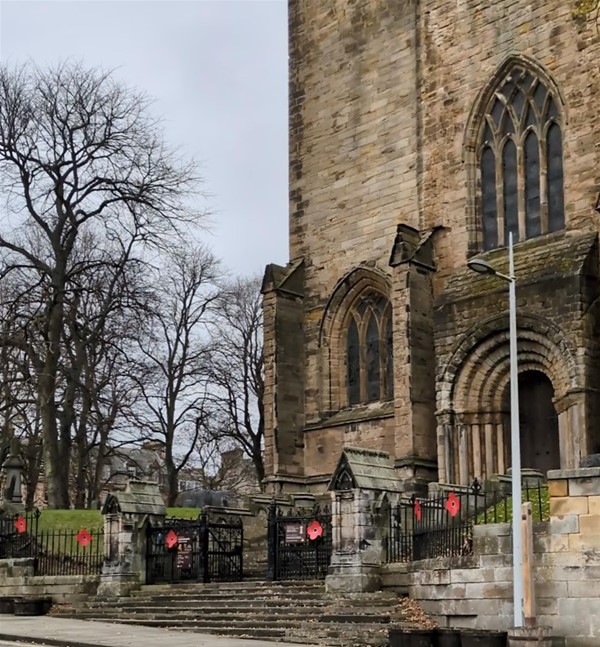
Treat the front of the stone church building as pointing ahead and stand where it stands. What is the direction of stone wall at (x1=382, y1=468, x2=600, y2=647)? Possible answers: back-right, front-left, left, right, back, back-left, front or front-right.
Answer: front-left

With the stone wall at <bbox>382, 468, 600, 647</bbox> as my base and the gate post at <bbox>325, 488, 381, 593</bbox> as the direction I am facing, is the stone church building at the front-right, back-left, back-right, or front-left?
front-right

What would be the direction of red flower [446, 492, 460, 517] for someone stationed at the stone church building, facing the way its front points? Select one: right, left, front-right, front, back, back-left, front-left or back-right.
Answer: front-left

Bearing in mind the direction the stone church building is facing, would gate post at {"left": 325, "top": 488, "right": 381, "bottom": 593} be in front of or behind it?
in front

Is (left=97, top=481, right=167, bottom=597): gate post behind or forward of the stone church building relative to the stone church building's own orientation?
forward

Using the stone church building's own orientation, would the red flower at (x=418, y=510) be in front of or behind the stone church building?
in front

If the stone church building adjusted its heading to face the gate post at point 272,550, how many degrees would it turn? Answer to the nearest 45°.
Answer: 0° — it already faces it

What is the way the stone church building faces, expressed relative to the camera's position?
facing the viewer and to the left of the viewer

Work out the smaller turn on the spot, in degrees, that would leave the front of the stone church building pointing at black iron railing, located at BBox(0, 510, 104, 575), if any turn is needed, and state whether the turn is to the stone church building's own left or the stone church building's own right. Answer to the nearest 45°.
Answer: approximately 45° to the stone church building's own right
